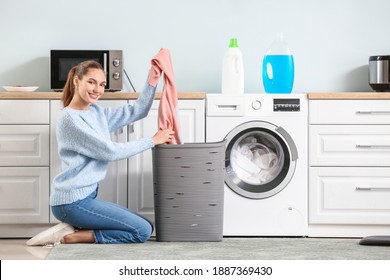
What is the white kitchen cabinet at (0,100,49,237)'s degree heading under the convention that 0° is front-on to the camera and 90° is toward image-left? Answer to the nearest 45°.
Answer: approximately 0°

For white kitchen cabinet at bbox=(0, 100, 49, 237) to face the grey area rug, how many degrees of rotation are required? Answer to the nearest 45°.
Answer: approximately 45° to its left

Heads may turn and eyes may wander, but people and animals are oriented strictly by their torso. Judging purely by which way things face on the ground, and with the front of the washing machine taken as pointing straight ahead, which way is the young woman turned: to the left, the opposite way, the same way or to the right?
to the left

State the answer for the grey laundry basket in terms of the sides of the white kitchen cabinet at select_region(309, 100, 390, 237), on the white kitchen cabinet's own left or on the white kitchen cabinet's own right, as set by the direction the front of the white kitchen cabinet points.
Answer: on the white kitchen cabinet's own right

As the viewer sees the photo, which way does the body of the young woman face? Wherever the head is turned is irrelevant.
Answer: to the viewer's right

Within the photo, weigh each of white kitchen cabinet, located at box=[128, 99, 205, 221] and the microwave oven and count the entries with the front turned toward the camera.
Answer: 2

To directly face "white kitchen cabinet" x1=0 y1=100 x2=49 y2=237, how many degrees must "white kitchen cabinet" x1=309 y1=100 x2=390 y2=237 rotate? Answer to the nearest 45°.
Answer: approximately 90° to its right

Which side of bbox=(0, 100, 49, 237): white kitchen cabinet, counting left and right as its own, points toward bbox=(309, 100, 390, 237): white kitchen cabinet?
left

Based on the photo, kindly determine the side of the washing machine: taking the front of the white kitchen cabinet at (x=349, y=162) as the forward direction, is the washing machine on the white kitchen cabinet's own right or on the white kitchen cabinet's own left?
on the white kitchen cabinet's own right

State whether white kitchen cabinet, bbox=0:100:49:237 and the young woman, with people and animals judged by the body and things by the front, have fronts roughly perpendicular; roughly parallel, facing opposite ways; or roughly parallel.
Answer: roughly perpendicular

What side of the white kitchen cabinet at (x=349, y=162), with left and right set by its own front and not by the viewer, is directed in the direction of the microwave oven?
right
